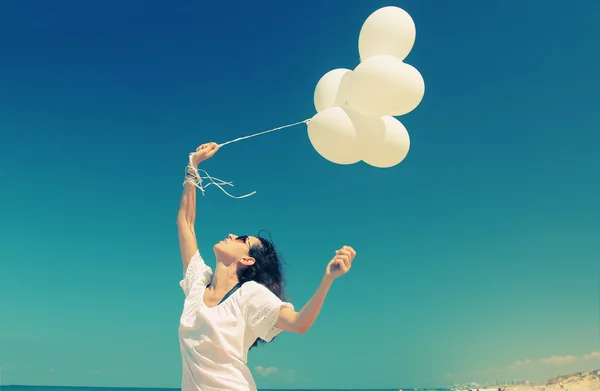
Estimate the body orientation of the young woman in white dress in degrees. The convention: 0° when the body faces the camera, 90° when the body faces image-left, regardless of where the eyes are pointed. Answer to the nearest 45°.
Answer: approximately 45°

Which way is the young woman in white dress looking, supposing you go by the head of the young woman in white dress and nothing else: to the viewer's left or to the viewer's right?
to the viewer's left
